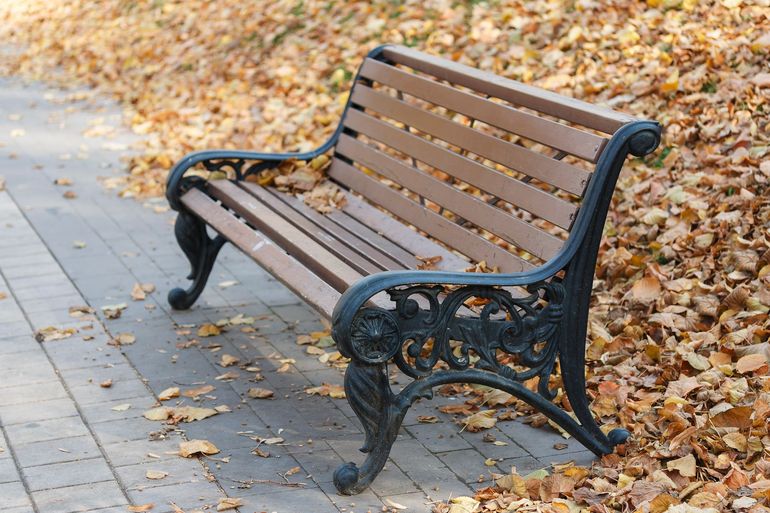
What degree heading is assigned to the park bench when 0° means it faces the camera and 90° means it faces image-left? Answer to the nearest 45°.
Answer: approximately 45°

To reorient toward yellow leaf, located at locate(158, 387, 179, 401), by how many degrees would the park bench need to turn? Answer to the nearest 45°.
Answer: approximately 45° to its right

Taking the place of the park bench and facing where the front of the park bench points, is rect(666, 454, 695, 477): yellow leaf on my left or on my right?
on my left
